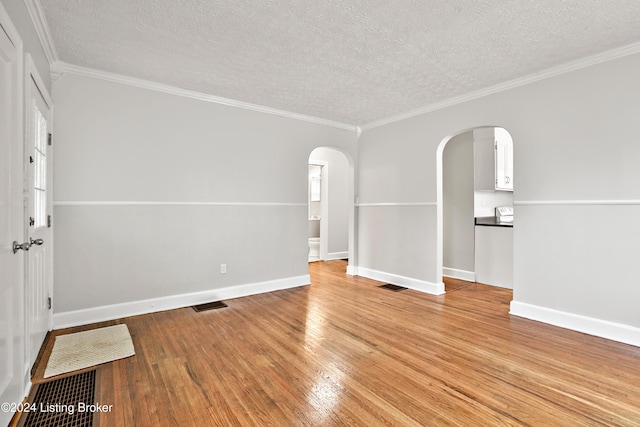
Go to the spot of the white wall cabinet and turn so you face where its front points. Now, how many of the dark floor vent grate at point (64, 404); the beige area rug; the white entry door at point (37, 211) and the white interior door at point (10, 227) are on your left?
0

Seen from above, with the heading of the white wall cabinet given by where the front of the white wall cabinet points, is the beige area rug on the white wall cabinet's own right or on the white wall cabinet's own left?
on the white wall cabinet's own right

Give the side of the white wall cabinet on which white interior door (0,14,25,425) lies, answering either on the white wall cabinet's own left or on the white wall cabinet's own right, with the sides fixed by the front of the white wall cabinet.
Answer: on the white wall cabinet's own right

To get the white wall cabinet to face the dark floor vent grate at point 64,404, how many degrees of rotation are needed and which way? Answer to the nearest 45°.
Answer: approximately 90° to its right

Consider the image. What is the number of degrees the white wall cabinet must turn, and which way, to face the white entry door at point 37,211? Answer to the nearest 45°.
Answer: approximately 90° to its right
